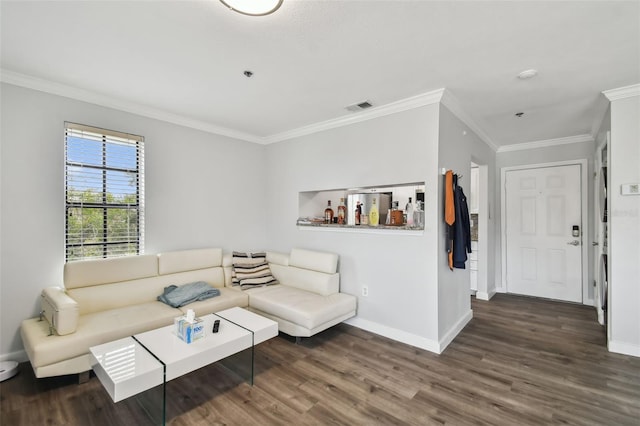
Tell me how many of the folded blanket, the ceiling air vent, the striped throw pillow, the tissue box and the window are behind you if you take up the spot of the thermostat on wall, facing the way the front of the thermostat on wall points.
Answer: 0

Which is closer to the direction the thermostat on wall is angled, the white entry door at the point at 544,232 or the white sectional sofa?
the white sectional sofa

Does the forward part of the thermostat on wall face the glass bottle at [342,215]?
no

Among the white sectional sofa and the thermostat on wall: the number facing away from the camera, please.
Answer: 0

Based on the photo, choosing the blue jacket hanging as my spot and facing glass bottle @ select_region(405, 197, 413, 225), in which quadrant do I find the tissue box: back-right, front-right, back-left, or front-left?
front-left

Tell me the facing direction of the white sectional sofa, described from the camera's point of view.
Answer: facing the viewer and to the right of the viewer
